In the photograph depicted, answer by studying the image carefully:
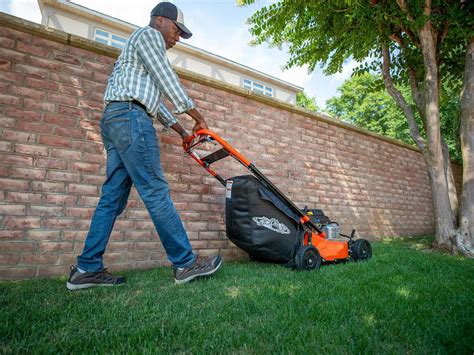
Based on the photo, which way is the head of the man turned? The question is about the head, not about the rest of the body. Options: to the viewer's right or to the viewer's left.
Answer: to the viewer's right

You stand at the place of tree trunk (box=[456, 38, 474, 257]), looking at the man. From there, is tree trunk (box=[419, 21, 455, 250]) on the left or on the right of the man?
right

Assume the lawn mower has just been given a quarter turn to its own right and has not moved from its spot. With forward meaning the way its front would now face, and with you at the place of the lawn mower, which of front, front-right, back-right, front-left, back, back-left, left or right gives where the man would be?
right

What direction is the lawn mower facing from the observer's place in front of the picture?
facing away from the viewer and to the right of the viewer

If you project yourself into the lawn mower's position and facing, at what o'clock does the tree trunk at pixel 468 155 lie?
The tree trunk is roughly at 12 o'clock from the lawn mower.

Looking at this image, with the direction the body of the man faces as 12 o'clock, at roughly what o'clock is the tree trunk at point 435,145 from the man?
The tree trunk is roughly at 1 o'clock from the man.

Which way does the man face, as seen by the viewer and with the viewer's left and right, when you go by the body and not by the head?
facing away from the viewer and to the right of the viewer

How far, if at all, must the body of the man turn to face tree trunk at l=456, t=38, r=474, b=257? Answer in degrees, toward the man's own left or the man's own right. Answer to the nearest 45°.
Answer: approximately 45° to the man's own right
